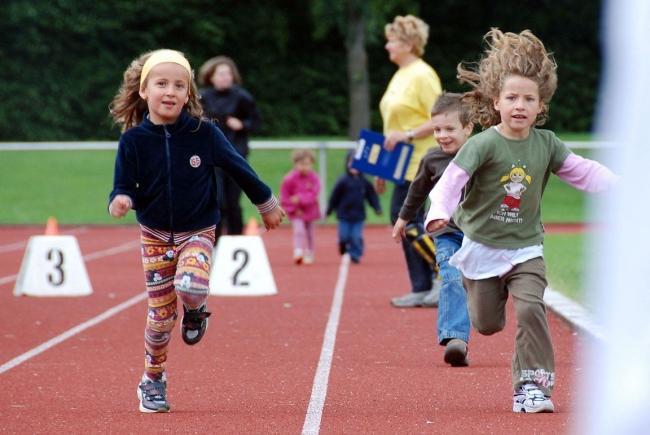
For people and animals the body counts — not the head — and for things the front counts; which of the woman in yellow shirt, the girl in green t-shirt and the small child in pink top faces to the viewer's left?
the woman in yellow shirt

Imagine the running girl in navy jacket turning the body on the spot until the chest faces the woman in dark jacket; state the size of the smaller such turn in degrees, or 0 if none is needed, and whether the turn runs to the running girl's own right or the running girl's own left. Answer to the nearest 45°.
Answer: approximately 180°

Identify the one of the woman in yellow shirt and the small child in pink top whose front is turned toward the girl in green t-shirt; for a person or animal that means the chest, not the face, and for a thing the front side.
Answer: the small child in pink top

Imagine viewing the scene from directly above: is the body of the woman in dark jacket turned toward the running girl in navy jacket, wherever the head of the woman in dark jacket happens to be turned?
yes

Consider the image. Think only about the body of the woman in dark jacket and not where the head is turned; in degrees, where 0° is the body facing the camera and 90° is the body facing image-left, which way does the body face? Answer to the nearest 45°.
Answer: approximately 0°

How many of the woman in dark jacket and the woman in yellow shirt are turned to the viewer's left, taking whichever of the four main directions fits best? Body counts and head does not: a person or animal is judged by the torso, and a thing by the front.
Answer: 1

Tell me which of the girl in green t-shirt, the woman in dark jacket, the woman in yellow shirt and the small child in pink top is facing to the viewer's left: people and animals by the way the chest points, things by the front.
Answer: the woman in yellow shirt

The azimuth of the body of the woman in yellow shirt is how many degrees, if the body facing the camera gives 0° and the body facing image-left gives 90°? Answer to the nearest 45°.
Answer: approximately 90°

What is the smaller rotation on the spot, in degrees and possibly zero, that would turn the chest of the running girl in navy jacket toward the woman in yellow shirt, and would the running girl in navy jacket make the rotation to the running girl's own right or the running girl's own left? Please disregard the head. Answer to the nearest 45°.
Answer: approximately 135° to the running girl's own left
